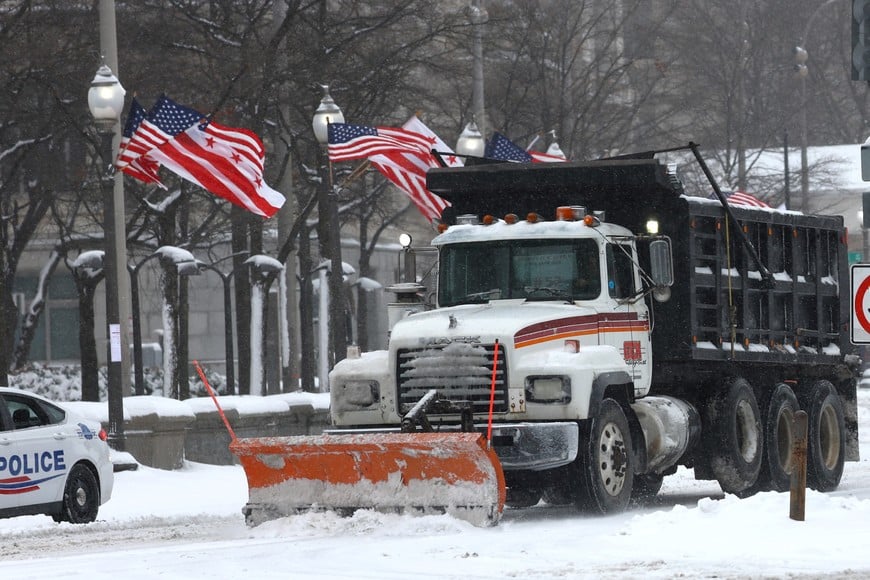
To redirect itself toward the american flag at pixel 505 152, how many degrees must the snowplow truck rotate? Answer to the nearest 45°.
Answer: approximately 135° to its right

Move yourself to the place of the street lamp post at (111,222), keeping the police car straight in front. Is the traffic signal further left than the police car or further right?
left

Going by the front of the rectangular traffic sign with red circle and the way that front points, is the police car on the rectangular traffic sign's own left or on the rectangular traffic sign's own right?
on the rectangular traffic sign's own right

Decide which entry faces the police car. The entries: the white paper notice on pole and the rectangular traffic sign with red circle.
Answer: the white paper notice on pole

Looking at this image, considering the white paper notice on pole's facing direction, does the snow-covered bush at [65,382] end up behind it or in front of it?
behind

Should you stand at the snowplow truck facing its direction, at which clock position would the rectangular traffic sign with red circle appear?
The rectangular traffic sign with red circle is roughly at 9 o'clock from the snowplow truck.

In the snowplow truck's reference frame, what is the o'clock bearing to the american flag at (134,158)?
The american flag is roughly at 3 o'clock from the snowplow truck.

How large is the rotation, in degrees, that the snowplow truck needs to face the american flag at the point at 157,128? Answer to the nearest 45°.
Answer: approximately 90° to its right

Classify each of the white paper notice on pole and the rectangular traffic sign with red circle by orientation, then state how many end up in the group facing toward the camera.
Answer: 2

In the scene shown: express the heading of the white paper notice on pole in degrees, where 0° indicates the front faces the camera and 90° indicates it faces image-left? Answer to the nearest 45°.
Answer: approximately 0°
